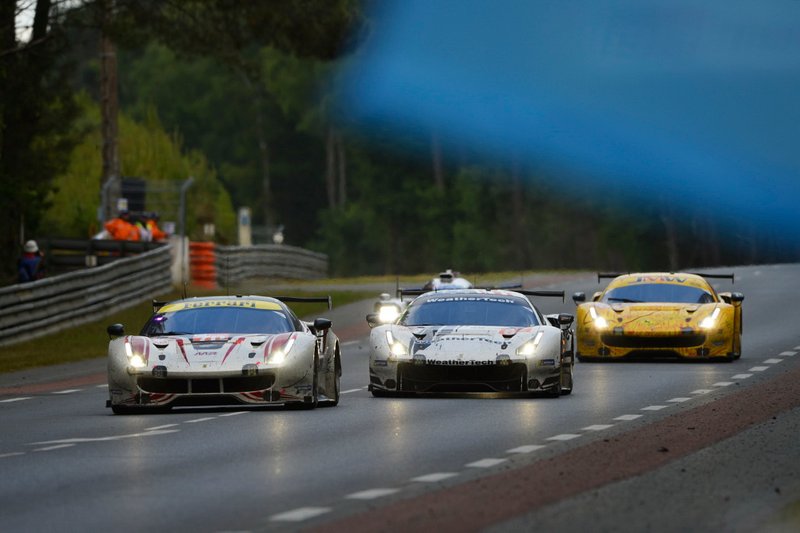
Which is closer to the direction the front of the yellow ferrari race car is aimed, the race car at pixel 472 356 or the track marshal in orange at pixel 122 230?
the race car

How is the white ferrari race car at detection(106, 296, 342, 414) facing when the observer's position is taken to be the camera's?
facing the viewer

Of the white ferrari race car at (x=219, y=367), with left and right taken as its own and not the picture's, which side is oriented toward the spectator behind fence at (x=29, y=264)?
back

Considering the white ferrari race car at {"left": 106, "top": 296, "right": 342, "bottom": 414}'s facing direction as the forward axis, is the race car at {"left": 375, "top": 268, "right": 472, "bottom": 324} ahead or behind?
behind

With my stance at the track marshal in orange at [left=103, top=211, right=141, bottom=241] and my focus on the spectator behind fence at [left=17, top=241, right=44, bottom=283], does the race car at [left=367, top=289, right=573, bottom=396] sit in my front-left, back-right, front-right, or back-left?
front-left

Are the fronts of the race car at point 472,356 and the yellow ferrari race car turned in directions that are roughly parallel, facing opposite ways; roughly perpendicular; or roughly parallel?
roughly parallel

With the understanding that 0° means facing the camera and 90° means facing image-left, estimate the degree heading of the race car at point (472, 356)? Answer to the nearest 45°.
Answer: approximately 0°

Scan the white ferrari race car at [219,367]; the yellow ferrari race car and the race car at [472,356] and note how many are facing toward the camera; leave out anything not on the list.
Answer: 3

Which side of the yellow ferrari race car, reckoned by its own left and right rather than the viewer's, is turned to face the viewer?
front
